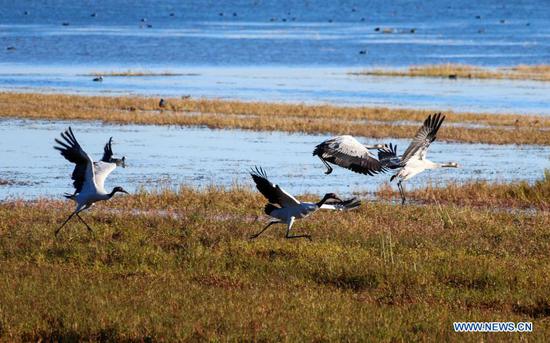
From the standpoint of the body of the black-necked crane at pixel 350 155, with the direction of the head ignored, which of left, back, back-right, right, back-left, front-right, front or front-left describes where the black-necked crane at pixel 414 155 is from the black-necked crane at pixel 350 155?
front-left

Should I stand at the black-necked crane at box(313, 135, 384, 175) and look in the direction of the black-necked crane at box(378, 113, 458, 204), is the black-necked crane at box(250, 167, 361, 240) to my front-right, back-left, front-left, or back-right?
back-right

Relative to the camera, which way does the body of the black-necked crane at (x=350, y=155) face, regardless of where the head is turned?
to the viewer's right

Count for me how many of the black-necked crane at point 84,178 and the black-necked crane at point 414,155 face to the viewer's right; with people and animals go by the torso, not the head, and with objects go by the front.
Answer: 2

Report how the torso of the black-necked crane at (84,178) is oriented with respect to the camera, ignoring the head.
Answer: to the viewer's right

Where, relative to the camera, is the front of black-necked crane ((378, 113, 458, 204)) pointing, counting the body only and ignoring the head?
to the viewer's right

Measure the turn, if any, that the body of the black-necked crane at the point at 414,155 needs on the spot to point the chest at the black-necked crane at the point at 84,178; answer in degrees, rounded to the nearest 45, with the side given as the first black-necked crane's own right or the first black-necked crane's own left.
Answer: approximately 135° to the first black-necked crane's own right

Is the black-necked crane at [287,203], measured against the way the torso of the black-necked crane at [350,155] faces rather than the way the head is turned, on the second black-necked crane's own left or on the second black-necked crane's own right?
on the second black-necked crane's own right
